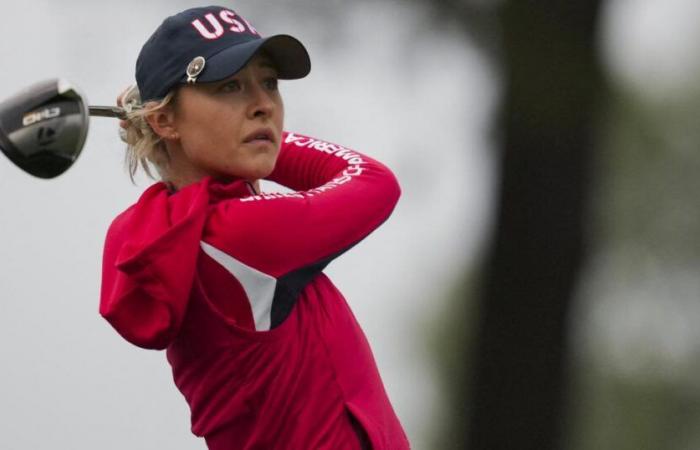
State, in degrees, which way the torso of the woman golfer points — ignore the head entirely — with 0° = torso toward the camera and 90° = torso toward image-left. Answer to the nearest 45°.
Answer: approximately 270°

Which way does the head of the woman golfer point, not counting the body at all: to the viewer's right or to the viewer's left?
to the viewer's right

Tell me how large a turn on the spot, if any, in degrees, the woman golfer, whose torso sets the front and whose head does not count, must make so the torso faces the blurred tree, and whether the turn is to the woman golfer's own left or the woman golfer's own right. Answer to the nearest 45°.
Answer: approximately 45° to the woman golfer's own left
